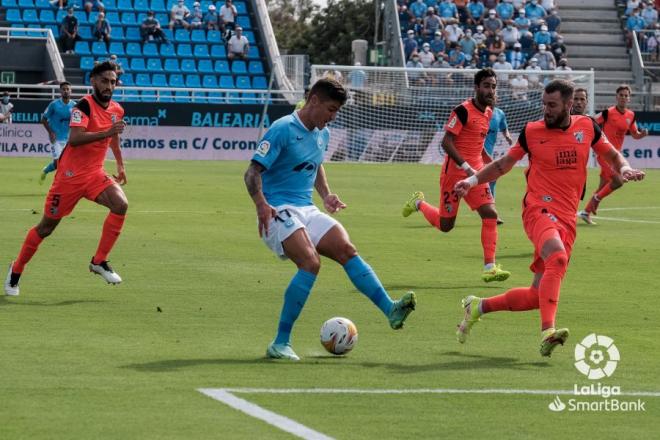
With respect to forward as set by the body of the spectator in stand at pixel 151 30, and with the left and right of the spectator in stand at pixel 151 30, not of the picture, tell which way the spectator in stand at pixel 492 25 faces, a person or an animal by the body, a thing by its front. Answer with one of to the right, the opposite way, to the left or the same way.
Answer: the same way

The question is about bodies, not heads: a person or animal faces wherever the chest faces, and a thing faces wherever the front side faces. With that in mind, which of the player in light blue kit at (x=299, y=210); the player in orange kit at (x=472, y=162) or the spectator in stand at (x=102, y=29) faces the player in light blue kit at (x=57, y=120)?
the spectator in stand

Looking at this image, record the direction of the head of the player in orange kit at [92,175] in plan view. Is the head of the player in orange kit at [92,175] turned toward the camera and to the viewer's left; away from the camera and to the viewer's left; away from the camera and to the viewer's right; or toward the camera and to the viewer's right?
toward the camera and to the viewer's right

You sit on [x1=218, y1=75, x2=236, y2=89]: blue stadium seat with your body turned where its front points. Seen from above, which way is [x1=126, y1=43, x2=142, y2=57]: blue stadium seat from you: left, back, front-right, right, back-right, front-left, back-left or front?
right

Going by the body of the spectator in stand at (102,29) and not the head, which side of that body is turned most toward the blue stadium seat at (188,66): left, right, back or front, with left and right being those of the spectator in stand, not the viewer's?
left

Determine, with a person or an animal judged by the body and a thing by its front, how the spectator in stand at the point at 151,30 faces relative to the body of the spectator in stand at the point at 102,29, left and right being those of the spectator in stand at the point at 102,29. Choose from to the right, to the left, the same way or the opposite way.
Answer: the same way

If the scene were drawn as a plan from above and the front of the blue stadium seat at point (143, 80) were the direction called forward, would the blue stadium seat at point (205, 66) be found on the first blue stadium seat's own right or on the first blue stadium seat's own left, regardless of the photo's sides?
on the first blue stadium seat's own left

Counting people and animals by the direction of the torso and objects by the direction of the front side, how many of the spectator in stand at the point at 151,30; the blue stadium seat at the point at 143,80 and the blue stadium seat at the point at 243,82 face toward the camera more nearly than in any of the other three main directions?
3

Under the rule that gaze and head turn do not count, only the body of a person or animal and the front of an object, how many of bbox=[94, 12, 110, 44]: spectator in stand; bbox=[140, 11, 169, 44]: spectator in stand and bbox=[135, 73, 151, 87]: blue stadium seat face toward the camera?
3

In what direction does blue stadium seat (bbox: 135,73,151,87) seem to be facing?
toward the camera

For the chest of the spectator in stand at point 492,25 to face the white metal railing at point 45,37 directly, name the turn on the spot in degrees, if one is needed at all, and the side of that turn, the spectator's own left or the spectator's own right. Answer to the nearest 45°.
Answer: approximately 90° to the spectator's own right

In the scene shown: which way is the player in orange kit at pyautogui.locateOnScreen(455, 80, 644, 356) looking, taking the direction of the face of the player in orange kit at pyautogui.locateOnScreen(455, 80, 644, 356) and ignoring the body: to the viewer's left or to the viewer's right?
to the viewer's left

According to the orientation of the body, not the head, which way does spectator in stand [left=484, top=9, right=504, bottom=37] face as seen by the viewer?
toward the camera
